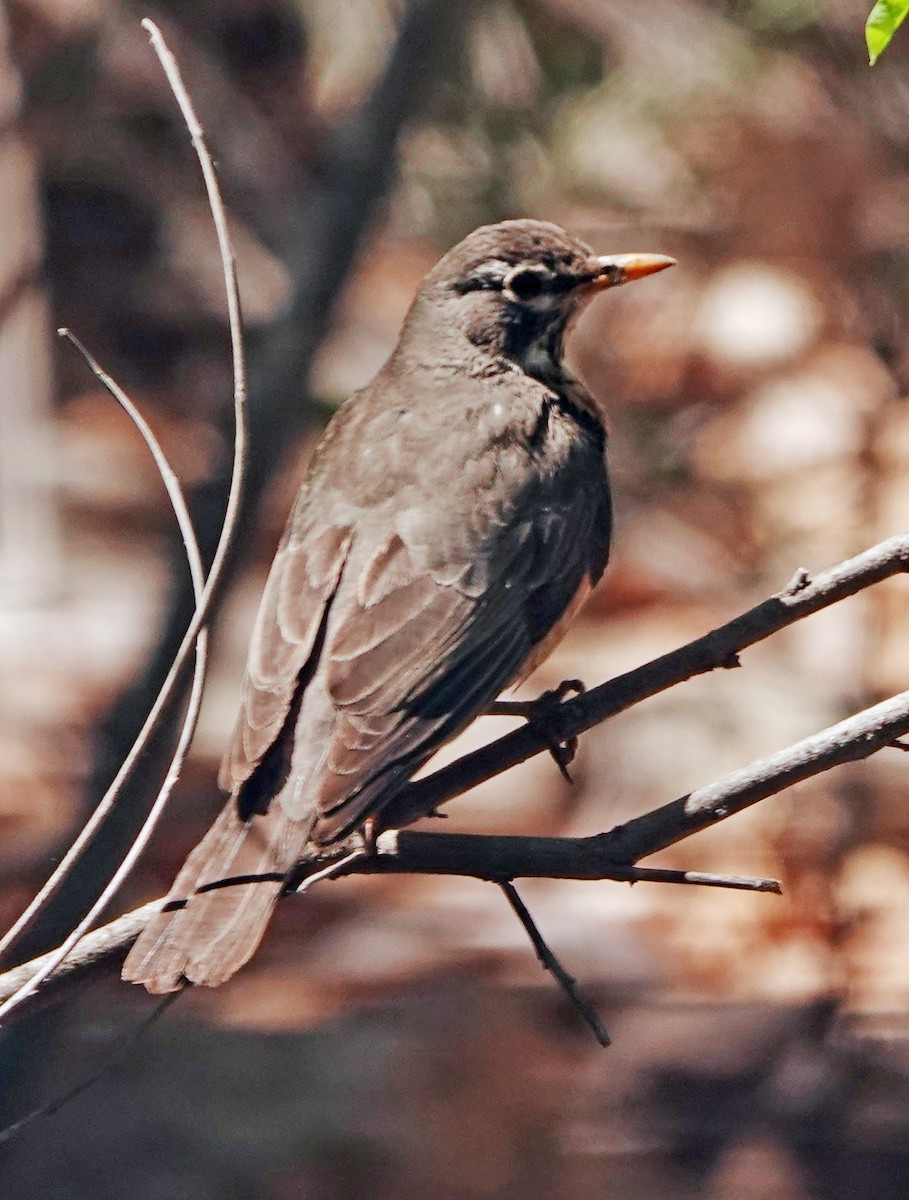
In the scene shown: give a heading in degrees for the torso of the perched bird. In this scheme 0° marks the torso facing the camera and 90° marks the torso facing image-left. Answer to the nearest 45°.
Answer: approximately 225°

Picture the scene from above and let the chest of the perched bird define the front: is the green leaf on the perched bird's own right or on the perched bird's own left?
on the perched bird's own right
